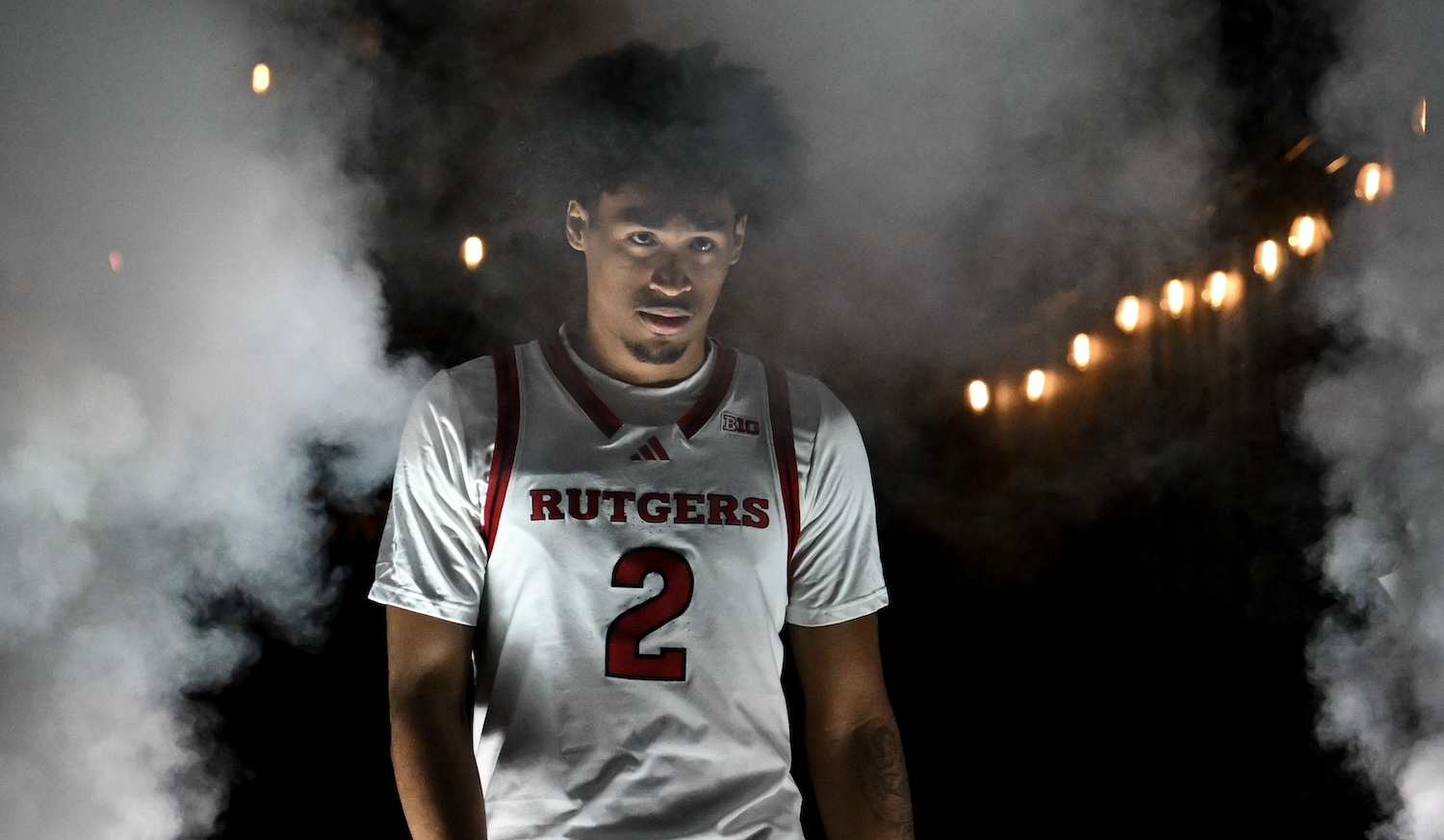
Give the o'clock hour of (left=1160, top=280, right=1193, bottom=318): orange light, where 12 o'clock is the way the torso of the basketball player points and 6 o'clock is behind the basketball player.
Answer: The orange light is roughly at 8 o'clock from the basketball player.

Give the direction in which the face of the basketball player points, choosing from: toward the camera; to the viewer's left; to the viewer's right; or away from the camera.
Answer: toward the camera

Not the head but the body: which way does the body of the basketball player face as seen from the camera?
toward the camera

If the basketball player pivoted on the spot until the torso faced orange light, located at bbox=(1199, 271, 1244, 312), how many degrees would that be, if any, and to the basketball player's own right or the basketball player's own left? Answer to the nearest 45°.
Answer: approximately 135° to the basketball player's own left

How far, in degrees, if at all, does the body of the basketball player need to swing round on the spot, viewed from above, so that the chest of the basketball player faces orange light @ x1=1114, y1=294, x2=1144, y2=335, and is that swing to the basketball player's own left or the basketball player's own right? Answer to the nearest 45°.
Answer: approximately 135° to the basketball player's own left

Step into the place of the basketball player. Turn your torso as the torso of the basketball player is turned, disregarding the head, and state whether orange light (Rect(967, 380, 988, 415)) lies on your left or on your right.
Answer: on your left
